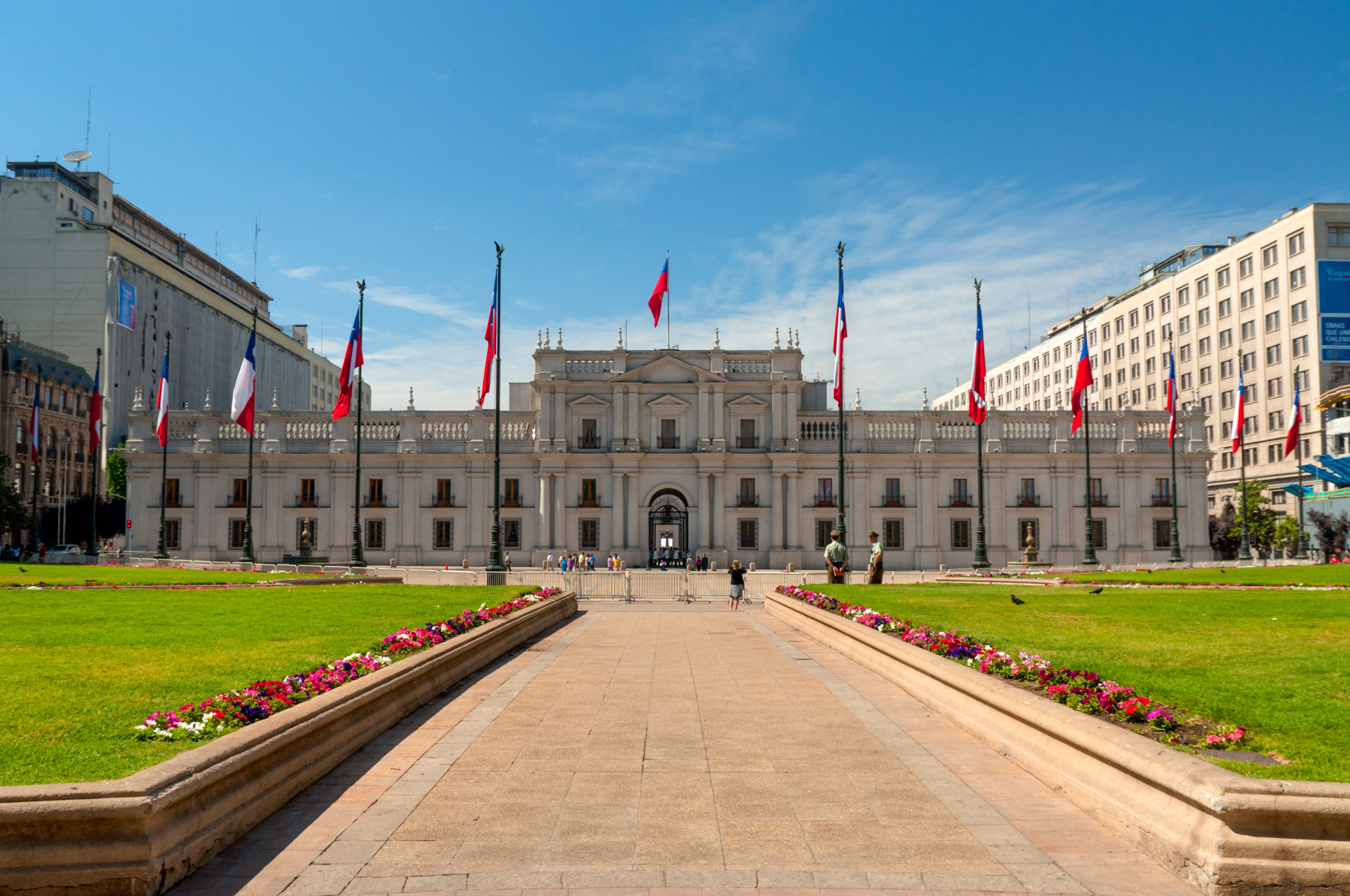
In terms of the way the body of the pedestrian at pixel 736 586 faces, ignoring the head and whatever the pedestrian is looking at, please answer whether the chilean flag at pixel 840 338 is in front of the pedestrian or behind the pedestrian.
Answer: in front

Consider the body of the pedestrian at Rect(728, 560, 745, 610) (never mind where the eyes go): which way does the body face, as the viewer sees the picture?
away from the camera

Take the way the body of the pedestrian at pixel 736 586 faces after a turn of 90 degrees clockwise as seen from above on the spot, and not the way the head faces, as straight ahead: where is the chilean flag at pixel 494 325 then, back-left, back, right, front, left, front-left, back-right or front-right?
back-left

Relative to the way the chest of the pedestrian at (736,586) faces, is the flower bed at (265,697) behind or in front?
behind

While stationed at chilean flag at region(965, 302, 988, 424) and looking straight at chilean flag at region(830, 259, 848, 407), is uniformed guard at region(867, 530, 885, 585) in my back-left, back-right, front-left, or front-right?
front-left

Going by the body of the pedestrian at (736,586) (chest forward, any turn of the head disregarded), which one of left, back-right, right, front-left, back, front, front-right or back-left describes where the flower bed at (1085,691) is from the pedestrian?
back

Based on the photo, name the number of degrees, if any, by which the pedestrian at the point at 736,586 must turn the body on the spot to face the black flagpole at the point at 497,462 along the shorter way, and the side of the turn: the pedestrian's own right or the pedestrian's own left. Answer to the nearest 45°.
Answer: approximately 45° to the pedestrian's own left

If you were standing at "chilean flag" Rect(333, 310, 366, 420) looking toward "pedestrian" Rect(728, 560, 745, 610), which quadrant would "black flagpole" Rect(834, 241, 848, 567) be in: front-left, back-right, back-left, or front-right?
front-left

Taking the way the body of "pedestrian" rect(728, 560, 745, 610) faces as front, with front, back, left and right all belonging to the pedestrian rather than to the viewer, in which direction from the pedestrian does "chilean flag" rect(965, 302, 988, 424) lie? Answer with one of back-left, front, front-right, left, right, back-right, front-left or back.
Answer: front-right

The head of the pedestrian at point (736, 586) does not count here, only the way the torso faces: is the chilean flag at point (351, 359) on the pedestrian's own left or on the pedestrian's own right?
on the pedestrian's own left

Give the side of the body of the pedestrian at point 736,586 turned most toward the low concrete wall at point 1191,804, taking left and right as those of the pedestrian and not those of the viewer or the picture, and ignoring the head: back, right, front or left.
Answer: back

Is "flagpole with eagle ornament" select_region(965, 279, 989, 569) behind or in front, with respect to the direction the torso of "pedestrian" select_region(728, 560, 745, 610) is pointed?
in front

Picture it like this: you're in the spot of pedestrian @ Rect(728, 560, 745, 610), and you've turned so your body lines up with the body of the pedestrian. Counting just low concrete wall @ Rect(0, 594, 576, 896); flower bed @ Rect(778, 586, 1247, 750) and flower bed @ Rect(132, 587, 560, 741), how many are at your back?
3

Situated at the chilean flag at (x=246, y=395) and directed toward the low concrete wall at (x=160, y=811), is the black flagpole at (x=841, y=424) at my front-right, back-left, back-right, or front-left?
front-left

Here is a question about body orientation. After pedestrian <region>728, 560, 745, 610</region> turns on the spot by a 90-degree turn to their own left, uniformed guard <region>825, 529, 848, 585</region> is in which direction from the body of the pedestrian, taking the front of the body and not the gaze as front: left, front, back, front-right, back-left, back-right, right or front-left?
back

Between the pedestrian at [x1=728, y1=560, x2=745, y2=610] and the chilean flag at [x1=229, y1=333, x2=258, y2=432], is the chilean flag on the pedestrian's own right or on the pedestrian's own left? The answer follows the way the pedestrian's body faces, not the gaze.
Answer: on the pedestrian's own left
